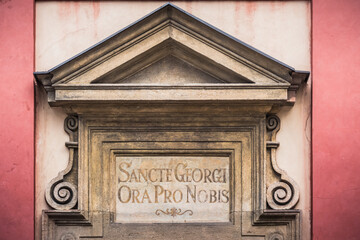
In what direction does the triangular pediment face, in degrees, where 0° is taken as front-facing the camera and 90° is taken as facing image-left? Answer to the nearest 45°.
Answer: approximately 0°
